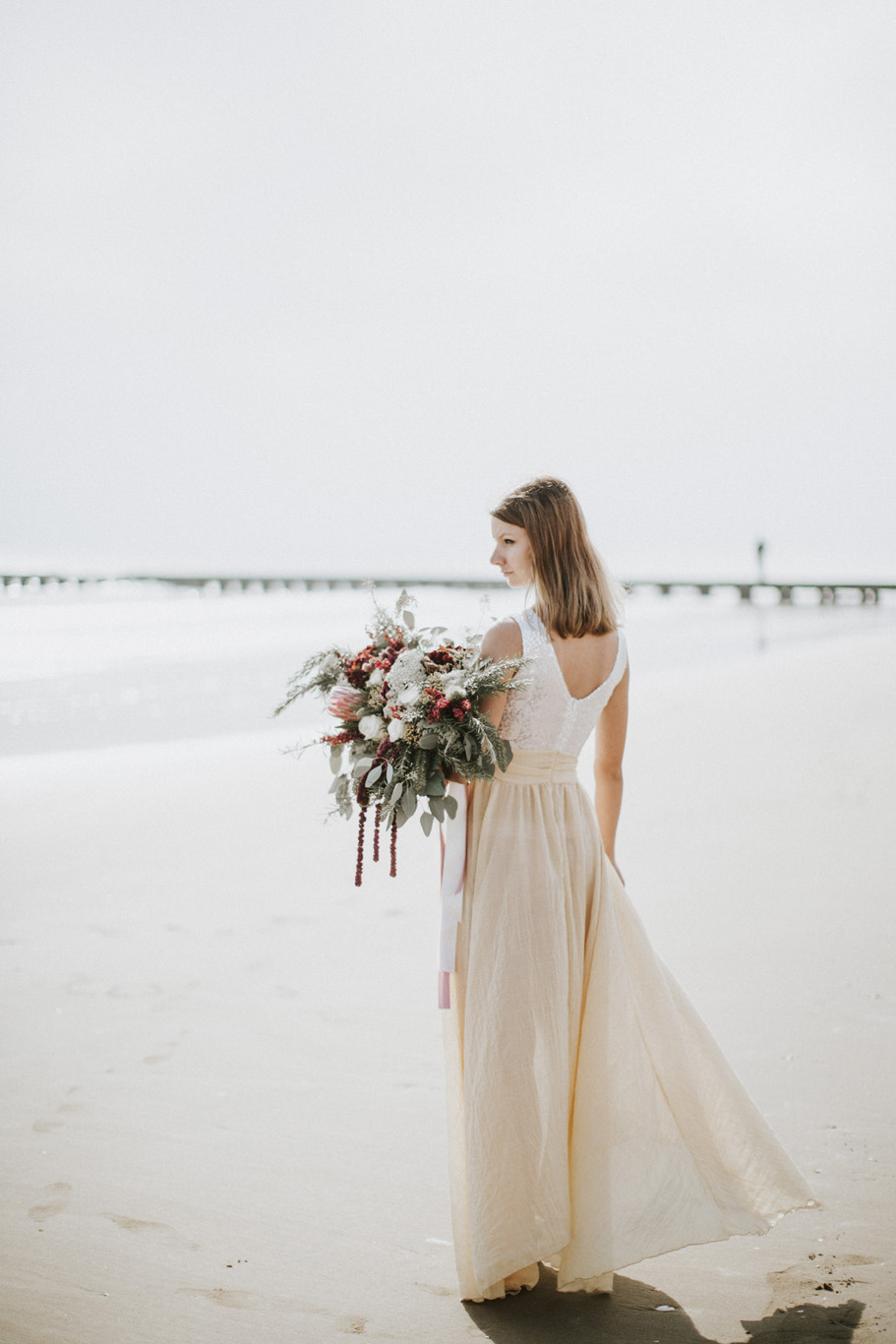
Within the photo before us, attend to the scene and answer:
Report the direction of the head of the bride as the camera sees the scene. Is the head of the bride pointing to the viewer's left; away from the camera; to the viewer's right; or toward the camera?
to the viewer's left

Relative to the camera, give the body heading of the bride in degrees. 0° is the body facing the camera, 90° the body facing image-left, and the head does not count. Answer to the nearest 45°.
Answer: approximately 135°
